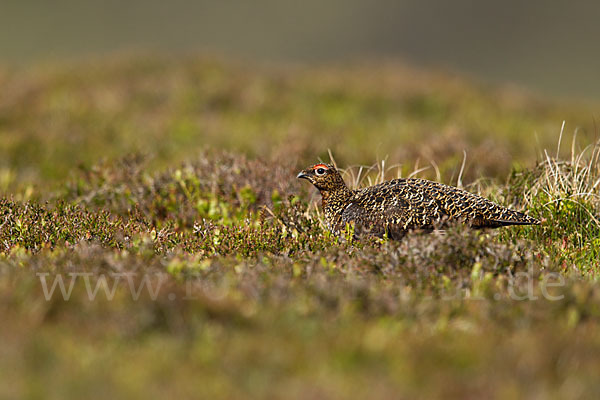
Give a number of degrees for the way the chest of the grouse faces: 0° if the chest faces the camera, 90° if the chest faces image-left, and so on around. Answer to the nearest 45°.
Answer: approximately 90°
